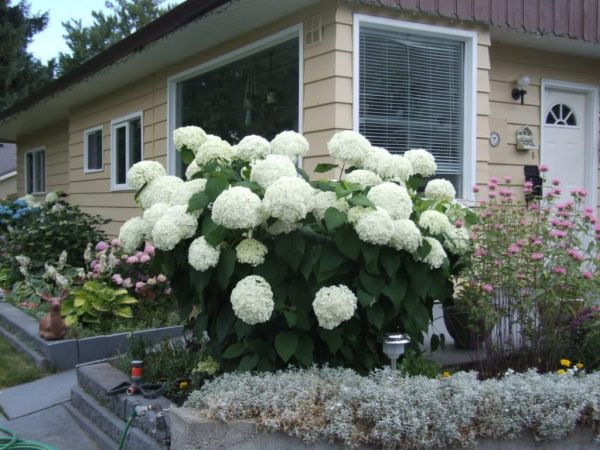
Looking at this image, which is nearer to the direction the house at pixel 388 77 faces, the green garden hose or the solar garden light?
the solar garden light

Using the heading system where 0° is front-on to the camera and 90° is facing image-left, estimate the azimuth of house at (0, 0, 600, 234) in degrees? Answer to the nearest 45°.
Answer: approximately 315°

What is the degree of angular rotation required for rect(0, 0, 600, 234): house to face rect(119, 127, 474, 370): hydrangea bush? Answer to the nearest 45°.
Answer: approximately 45° to its right

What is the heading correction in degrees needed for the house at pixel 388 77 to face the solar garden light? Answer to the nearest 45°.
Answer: approximately 45° to its right

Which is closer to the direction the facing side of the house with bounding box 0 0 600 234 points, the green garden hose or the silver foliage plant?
the silver foliage plant

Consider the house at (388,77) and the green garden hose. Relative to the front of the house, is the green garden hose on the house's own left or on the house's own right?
on the house's own right

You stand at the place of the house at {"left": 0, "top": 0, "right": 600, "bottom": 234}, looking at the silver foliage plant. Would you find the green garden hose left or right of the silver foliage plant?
right
